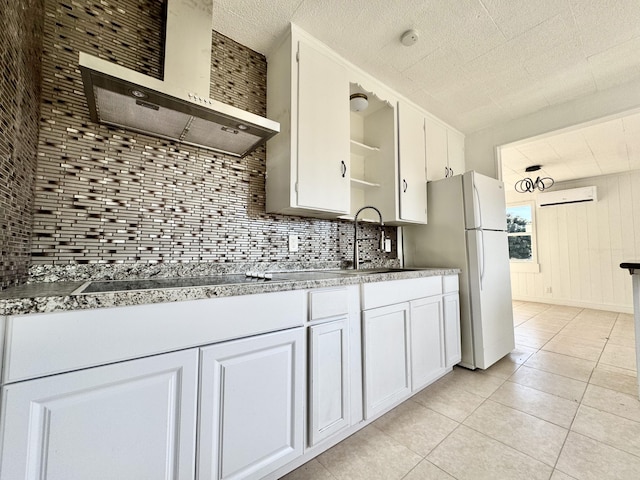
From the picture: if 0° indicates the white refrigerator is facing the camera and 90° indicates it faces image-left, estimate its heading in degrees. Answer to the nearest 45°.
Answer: approximately 315°

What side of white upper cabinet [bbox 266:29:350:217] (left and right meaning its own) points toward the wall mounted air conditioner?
left

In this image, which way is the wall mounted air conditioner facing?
toward the camera

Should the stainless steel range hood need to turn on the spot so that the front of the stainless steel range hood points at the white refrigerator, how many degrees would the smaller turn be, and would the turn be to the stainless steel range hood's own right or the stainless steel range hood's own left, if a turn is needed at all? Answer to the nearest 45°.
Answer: approximately 45° to the stainless steel range hood's own left

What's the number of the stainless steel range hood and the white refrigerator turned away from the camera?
0

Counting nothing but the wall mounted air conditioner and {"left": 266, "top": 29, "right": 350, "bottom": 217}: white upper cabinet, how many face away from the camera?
0

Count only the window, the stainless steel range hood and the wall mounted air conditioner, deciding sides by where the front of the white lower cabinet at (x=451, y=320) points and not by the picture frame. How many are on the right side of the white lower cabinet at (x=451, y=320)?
1

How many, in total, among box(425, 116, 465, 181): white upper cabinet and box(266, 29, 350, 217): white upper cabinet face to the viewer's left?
0

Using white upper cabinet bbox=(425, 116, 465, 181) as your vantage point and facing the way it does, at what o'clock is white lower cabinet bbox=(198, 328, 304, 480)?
The white lower cabinet is roughly at 2 o'clock from the white upper cabinet.
